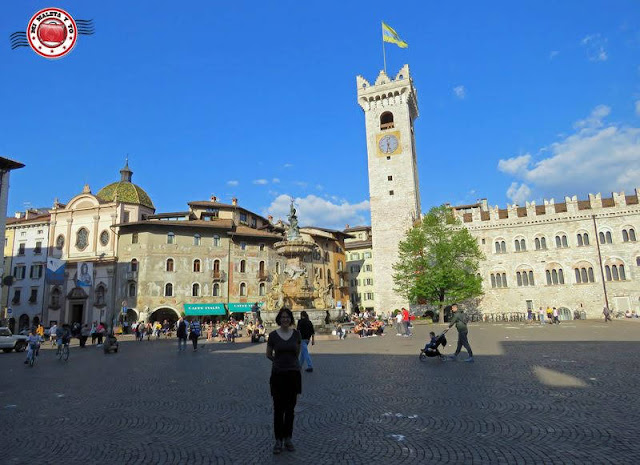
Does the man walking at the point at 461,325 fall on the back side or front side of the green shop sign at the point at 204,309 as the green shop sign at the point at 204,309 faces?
on the front side

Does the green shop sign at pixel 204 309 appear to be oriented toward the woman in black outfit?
yes

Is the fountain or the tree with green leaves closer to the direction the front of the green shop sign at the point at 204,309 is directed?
the fountain

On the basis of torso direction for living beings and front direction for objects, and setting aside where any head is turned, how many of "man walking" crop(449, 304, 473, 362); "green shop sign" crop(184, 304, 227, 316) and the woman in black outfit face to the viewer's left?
1

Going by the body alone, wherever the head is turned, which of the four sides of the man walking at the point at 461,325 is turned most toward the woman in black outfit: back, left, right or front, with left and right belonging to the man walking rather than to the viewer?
left

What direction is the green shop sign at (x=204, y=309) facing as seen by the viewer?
toward the camera

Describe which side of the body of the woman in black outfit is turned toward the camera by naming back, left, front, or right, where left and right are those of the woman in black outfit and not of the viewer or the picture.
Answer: front

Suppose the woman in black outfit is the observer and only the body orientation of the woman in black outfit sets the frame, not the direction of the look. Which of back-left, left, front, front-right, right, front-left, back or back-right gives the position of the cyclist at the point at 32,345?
back-right

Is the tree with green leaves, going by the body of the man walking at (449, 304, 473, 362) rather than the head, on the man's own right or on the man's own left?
on the man's own right

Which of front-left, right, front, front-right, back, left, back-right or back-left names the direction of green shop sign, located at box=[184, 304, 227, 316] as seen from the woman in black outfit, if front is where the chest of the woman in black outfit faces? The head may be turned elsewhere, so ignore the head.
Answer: back

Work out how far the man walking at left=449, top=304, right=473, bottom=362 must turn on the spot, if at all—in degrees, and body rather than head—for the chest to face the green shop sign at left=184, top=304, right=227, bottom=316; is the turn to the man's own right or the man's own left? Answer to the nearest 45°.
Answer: approximately 45° to the man's own right

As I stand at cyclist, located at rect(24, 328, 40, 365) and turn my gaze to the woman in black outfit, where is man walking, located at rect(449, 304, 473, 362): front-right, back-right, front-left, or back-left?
front-left

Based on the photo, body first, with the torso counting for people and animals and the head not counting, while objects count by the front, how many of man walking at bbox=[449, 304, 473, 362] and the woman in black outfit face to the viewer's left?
1

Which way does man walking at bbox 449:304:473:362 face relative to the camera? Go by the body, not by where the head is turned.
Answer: to the viewer's left

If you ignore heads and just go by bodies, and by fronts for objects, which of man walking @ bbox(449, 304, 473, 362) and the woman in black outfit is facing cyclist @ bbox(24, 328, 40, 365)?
the man walking

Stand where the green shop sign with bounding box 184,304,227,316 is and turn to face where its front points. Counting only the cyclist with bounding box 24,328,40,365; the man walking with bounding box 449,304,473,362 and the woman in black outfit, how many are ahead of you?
3

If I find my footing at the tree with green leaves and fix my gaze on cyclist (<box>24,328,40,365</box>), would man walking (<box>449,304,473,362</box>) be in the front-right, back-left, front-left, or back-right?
front-left
